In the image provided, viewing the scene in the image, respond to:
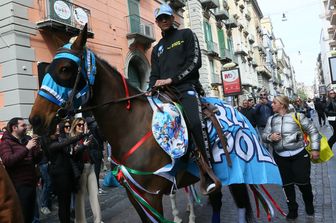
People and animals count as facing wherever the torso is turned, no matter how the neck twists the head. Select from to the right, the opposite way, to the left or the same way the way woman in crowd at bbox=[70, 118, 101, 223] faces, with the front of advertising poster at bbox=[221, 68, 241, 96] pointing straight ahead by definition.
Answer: the same way

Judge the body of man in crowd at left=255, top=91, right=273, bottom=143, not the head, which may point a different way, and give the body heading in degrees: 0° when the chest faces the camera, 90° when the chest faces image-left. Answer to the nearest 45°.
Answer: approximately 0°

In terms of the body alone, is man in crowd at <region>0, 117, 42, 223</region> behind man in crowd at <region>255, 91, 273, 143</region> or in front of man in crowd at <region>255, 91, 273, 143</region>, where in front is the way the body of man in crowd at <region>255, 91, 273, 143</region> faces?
in front

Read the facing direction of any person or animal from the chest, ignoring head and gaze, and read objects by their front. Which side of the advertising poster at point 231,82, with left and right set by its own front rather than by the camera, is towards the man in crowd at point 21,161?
front

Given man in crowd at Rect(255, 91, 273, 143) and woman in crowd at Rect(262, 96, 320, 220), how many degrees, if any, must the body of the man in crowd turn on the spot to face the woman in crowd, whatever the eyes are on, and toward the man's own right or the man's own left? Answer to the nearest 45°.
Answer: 0° — they already face them

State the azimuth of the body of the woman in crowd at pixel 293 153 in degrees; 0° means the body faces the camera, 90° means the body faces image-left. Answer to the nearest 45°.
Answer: approximately 45°

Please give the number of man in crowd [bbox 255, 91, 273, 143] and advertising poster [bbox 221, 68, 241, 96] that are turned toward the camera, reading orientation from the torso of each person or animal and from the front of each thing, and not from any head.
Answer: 2

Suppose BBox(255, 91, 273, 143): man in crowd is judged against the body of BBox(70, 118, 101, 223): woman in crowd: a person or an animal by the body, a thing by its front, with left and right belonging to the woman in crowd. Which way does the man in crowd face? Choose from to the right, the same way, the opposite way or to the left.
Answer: the same way

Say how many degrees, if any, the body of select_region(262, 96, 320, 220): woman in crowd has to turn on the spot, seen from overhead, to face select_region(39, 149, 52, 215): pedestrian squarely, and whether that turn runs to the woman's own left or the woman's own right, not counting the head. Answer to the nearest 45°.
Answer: approximately 45° to the woman's own right

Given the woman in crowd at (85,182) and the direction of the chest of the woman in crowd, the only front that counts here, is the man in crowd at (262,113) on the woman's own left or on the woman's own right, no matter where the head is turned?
on the woman's own left
